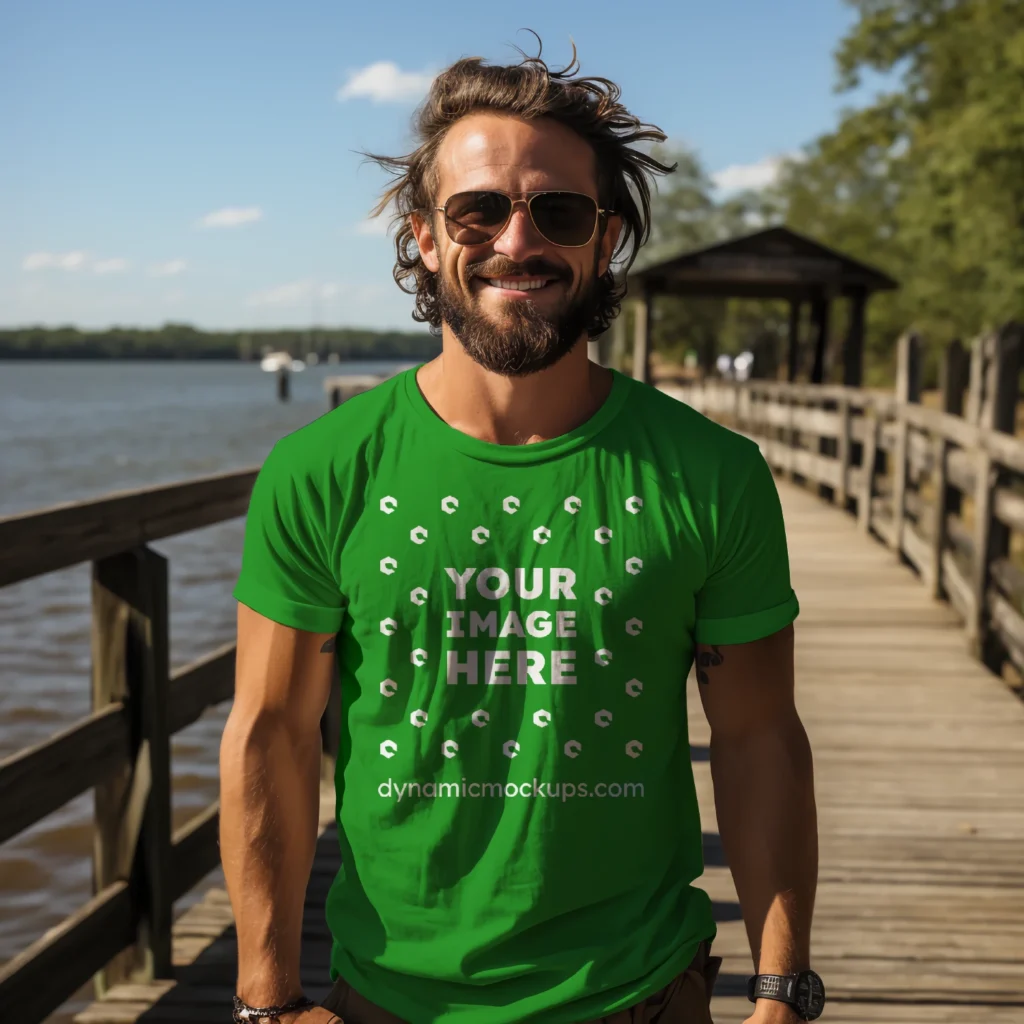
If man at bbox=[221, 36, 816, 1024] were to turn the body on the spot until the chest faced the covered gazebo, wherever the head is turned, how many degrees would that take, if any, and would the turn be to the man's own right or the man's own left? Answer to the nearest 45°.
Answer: approximately 180°

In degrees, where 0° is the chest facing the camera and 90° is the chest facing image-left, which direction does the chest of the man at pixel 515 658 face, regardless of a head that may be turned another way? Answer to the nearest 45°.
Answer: approximately 0°
